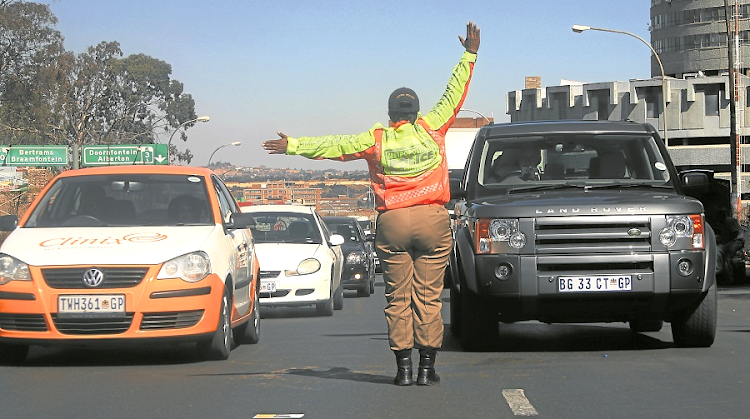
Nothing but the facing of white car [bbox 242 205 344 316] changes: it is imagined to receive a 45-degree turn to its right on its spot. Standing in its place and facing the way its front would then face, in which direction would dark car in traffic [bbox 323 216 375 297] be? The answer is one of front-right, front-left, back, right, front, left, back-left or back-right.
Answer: back-right

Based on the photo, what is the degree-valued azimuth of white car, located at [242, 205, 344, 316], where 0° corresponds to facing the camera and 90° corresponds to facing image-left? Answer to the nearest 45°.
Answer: approximately 0°

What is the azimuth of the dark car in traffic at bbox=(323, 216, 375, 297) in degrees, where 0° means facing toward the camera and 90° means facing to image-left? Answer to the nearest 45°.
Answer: approximately 0°
